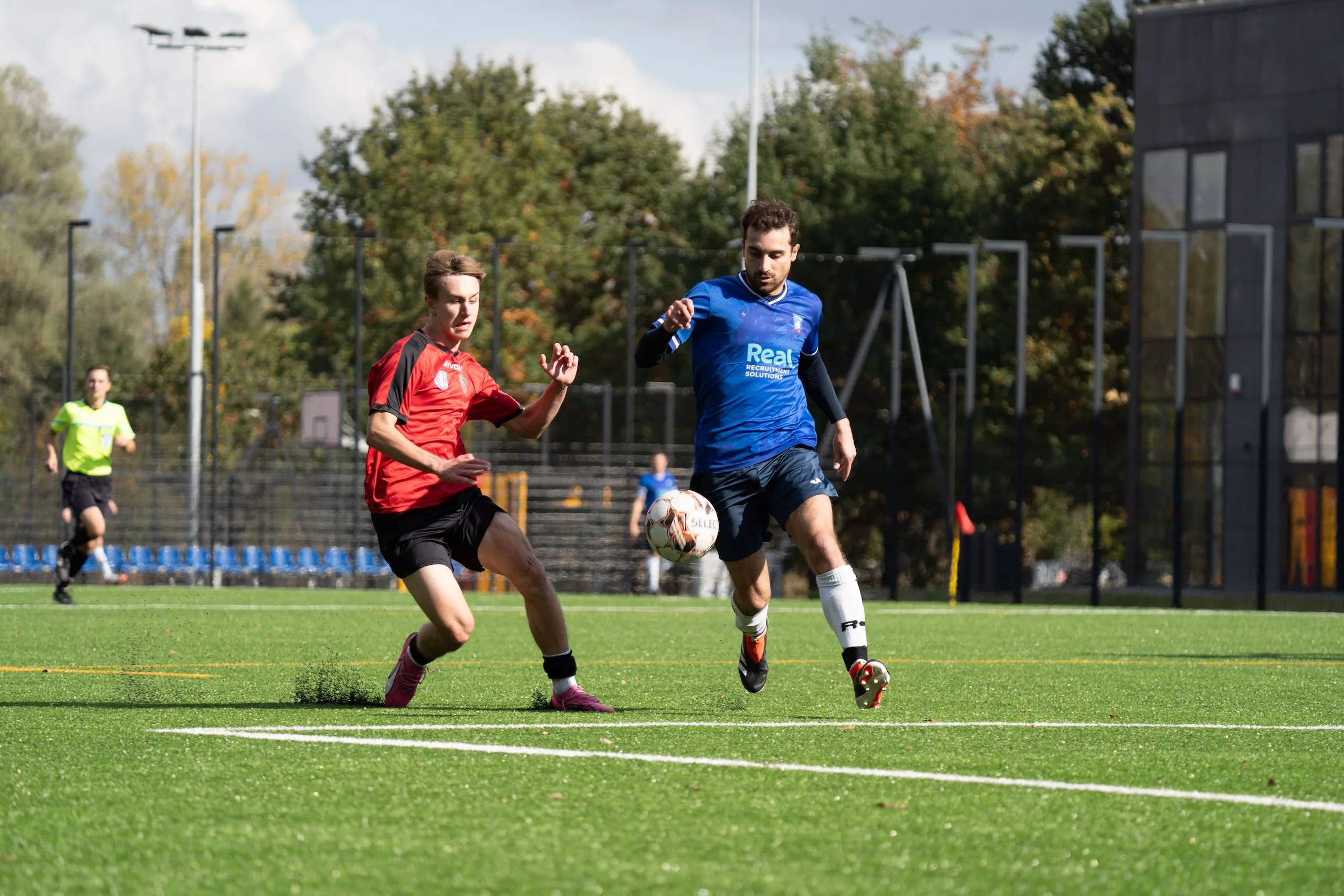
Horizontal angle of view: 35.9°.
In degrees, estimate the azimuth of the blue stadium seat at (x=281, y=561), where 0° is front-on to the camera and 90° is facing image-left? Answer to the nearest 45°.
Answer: approximately 0°

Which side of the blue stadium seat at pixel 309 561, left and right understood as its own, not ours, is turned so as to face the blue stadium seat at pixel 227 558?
right

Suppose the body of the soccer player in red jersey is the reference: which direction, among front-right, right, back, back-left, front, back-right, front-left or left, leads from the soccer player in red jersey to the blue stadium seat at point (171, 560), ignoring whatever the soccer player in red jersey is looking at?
back-left

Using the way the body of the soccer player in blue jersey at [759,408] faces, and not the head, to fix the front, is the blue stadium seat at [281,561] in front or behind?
behind

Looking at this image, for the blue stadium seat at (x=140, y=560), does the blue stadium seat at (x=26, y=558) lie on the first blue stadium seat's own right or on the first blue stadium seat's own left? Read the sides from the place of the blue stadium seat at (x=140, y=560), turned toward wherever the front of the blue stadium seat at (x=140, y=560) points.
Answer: on the first blue stadium seat's own right

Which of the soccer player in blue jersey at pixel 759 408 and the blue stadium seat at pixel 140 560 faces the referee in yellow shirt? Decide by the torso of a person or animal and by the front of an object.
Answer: the blue stadium seat

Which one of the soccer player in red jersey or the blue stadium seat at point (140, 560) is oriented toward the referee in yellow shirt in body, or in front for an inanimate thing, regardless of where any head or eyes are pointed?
the blue stadium seat
